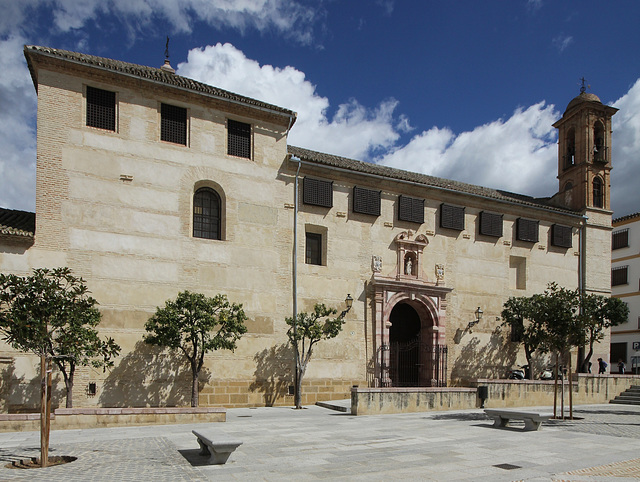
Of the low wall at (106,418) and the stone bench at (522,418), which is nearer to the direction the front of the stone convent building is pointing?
the stone bench

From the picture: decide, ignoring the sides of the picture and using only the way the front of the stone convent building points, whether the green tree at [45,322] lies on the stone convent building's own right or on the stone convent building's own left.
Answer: on the stone convent building's own right

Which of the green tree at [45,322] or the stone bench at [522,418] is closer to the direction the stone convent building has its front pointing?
the stone bench

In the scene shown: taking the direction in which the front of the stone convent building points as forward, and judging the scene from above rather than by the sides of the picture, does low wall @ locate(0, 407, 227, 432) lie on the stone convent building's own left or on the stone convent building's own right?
on the stone convent building's own right

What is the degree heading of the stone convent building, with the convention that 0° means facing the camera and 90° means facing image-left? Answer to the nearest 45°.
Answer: approximately 315°

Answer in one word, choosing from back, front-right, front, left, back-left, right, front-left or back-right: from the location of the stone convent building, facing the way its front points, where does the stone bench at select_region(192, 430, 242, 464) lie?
front-right

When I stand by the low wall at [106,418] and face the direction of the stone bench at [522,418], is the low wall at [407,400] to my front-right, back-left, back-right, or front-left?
front-left

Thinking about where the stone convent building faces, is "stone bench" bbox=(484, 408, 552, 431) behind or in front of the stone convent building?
in front
